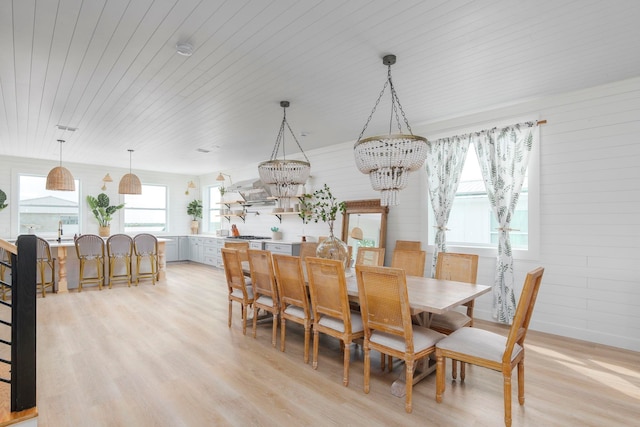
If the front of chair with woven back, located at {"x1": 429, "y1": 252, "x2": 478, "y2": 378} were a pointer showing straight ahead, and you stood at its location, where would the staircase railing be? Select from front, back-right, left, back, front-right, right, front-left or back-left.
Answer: front

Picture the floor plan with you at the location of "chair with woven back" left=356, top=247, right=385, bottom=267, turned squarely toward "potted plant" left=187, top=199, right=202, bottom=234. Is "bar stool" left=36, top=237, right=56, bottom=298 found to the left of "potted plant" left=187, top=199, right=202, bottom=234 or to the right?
left

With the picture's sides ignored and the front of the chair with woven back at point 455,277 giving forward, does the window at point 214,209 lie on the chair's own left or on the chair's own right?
on the chair's own right

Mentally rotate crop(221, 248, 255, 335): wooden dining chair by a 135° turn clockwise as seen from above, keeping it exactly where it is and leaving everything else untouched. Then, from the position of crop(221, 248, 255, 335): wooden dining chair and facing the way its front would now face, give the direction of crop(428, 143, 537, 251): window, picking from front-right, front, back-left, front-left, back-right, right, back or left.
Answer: left

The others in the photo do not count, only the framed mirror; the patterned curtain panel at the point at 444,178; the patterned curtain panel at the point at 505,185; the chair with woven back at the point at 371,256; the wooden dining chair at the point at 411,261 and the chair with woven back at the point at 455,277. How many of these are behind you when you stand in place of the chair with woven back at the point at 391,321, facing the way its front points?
0

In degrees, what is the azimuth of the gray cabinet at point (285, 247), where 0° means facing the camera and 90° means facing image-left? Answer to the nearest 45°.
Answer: approximately 45°

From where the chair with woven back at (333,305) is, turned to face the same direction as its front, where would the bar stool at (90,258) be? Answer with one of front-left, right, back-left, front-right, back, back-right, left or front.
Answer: left

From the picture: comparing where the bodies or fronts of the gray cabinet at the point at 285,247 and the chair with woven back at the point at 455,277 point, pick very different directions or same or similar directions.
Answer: same or similar directions

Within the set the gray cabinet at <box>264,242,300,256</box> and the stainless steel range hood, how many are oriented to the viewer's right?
0

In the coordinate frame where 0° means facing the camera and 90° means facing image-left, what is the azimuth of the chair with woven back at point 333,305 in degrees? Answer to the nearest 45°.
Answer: approximately 225°

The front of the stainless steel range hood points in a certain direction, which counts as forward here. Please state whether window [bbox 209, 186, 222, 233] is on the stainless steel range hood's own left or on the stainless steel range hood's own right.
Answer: on the stainless steel range hood's own right

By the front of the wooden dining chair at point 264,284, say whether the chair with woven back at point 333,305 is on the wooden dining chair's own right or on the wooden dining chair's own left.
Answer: on the wooden dining chair's own right

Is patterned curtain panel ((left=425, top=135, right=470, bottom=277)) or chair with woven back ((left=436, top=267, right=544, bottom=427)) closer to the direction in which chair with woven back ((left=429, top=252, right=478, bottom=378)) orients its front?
the chair with woven back

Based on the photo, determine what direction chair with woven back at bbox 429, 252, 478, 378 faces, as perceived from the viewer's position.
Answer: facing the viewer and to the left of the viewer

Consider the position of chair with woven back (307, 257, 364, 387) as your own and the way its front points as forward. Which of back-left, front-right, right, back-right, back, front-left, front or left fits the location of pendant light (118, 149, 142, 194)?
left

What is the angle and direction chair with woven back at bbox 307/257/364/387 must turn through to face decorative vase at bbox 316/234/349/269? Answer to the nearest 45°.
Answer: approximately 45° to its left

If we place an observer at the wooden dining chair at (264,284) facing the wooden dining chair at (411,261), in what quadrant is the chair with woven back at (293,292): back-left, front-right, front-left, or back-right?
front-right

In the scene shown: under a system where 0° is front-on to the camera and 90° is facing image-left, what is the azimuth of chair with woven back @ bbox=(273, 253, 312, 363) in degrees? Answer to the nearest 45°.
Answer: approximately 225°

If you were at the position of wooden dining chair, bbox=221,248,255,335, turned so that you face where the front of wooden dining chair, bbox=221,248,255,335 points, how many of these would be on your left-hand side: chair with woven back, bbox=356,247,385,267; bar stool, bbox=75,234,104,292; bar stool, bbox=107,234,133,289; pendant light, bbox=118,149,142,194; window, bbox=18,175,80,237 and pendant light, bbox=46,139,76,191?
5

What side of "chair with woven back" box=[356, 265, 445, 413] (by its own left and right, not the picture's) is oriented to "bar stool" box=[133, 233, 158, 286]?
left

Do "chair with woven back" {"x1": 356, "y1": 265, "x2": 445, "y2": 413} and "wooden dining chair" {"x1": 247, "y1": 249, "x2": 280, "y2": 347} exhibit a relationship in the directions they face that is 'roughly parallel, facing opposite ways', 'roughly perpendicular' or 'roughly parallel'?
roughly parallel

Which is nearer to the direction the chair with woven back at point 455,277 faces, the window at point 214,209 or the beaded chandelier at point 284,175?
the beaded chandelier
